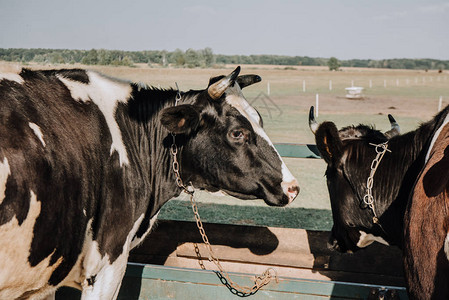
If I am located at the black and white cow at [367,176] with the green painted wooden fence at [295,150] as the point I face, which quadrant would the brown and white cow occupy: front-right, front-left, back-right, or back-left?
back-left

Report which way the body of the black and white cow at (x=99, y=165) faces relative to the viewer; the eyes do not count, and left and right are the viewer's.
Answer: facing to the right of the viewer

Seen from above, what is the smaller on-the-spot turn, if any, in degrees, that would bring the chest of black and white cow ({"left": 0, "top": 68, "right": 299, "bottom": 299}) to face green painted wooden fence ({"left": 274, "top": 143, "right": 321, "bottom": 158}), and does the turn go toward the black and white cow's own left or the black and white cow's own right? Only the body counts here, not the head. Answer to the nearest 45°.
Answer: approximately 45° to the black and white cow's own left

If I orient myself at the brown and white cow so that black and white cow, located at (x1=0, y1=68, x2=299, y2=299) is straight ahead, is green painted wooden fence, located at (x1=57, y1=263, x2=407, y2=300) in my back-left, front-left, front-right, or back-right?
front-right

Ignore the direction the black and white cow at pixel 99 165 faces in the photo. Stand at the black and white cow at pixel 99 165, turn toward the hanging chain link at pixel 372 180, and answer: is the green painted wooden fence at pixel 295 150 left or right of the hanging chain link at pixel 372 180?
left

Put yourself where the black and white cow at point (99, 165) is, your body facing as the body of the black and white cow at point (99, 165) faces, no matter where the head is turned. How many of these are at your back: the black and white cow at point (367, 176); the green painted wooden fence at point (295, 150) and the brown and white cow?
0

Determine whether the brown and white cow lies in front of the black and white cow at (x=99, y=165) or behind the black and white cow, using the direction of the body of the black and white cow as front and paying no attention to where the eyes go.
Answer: in front

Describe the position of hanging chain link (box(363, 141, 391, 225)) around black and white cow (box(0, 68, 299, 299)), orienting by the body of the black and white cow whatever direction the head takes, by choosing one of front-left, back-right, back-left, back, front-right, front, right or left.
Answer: front

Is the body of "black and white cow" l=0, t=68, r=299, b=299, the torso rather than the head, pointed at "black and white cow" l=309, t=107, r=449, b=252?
yes

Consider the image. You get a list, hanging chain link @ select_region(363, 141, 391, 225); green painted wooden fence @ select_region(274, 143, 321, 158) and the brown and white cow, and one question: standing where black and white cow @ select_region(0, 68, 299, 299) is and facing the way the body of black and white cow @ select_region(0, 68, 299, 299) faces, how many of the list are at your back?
0
